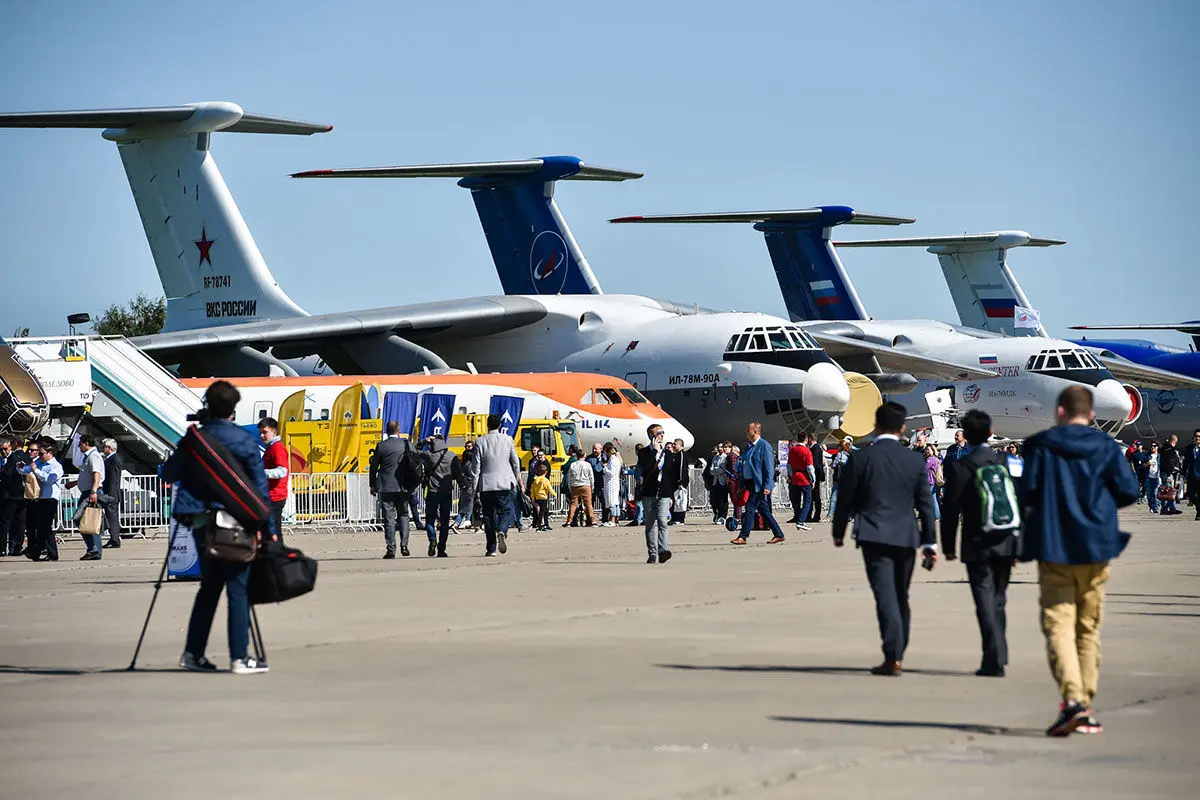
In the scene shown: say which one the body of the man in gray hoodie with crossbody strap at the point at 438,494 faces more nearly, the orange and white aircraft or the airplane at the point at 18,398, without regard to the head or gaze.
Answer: the orange and white aircraft

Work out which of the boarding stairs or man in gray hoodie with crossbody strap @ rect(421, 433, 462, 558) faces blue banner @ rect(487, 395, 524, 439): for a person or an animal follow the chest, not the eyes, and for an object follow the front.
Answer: the man in gray hoodie with crossbody strap

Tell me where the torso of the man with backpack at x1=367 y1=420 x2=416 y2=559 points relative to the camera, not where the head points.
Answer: away from the camera

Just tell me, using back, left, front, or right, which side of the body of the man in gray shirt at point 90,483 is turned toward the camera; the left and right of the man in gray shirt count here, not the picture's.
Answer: left

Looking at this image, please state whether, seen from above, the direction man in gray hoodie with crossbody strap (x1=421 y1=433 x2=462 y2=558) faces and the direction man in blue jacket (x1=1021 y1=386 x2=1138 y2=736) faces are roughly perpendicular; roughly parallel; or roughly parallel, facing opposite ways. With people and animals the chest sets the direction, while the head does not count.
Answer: roughly parallel

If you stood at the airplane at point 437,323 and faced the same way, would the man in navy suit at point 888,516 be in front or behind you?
in front

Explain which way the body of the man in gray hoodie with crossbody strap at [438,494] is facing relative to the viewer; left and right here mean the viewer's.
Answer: facing away from the viewer

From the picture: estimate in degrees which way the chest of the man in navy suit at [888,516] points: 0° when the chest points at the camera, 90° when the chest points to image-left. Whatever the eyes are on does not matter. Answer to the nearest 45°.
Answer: approximately 180°

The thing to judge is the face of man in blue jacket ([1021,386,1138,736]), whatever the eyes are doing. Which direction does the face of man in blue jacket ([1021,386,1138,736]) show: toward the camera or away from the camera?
away from the camera

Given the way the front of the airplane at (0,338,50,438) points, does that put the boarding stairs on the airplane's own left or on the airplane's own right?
on the airplane's own left

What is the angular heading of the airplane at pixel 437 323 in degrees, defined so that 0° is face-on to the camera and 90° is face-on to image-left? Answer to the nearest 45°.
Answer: approximately 315°

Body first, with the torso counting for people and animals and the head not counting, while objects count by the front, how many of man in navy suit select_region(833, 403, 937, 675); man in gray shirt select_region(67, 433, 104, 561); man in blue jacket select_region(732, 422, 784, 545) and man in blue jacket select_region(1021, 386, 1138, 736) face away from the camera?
2

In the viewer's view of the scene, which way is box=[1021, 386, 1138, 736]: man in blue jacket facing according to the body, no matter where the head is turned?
away from the camera

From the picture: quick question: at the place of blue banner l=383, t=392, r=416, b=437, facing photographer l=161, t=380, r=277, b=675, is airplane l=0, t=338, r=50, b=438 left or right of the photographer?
right

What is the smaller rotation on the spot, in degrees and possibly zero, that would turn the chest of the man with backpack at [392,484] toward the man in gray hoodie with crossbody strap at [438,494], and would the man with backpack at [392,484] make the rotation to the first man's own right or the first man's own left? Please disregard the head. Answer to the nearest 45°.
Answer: approximately 45° to the first man's own right

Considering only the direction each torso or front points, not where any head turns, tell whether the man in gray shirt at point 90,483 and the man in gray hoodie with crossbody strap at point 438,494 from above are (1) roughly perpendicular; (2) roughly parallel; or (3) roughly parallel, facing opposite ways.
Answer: roughly perpendicular
